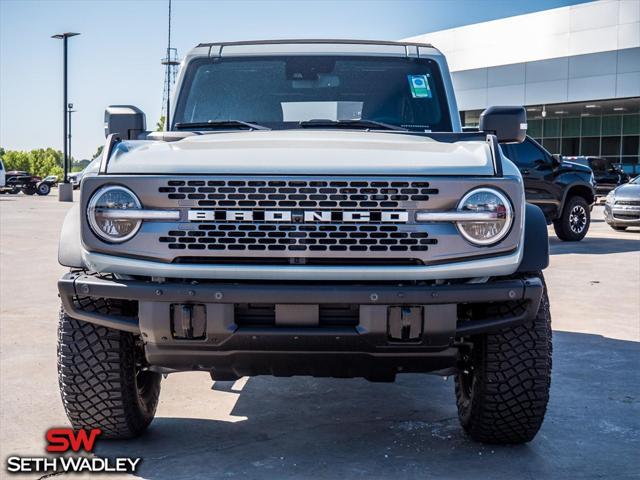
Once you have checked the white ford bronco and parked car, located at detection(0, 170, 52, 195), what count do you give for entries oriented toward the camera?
1

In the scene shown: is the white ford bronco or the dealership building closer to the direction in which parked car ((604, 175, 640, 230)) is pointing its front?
the white ford bronco

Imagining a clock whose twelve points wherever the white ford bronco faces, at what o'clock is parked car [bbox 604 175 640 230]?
The parked car is roughly at 7 o'clock from the white ford bronco.

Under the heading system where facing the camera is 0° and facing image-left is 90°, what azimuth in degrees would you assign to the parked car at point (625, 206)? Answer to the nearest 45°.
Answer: approximately 45°

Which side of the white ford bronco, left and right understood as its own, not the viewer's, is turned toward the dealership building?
back

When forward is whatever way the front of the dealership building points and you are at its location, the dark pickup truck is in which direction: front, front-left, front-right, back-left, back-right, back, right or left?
front-left

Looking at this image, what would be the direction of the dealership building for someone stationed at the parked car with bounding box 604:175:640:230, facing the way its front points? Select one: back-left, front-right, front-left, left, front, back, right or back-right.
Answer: back-right

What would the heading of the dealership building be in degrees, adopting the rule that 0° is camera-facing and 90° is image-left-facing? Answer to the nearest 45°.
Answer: approximately 45°
